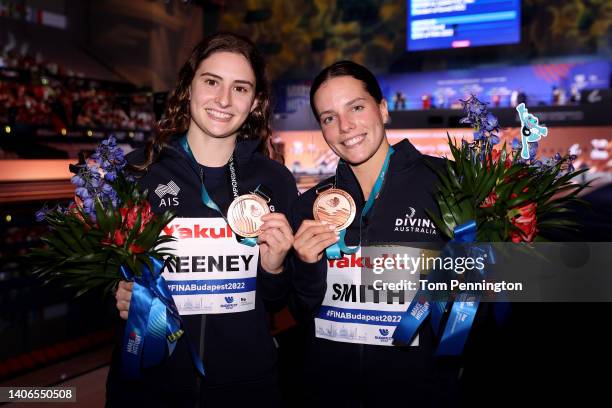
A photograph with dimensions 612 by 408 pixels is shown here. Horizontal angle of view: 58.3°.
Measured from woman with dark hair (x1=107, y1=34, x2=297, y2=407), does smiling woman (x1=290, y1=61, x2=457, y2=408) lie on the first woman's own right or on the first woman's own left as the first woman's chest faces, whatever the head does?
on the first woman's own left

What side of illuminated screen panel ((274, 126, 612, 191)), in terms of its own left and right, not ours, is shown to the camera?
front

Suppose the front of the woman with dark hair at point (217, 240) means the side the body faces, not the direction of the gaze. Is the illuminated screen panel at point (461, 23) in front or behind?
behind

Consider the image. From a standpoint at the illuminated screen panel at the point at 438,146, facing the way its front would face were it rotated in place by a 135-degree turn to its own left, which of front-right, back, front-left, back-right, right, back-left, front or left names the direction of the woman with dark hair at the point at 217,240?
back-right

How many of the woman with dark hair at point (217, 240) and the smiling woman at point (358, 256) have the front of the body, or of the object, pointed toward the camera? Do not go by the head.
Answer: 2

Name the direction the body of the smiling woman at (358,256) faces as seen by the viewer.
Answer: toward the camera

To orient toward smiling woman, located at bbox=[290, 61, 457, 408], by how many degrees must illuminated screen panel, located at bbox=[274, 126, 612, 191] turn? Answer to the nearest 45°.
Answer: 0° — it already faces them

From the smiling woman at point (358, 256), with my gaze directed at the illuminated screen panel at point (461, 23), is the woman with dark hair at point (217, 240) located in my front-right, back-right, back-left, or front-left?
back-left
